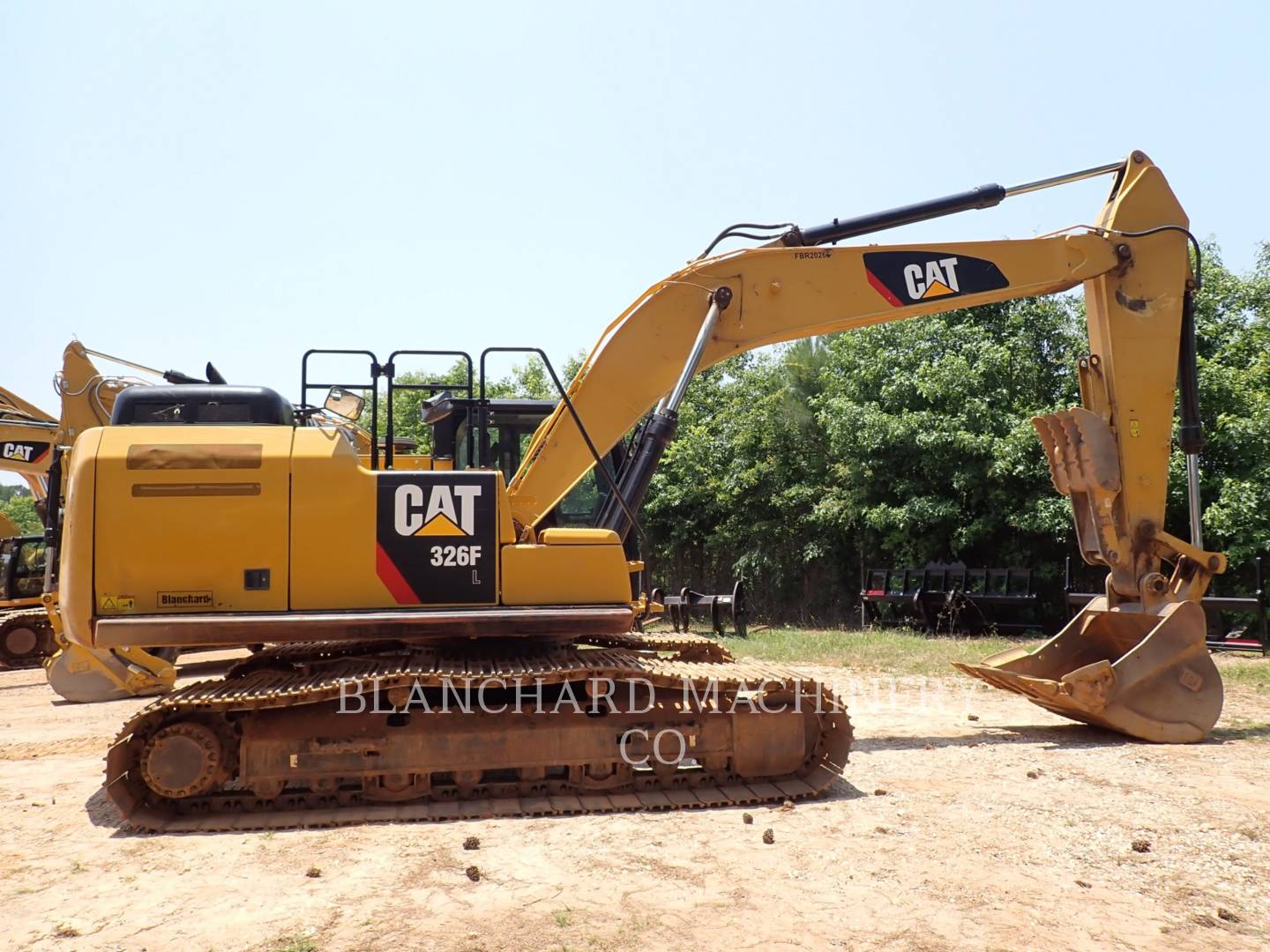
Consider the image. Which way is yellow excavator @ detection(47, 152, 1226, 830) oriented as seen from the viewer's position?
to the viewer's right

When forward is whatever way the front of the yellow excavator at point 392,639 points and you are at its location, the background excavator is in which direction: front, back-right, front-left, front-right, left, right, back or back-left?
back-left

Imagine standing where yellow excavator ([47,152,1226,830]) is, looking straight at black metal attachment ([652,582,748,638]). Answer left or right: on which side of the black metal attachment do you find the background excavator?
left

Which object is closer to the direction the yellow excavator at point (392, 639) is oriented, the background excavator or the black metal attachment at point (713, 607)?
the black metal attachment

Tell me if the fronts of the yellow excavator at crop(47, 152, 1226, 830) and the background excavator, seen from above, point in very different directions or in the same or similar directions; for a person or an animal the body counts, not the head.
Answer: same or similar directions

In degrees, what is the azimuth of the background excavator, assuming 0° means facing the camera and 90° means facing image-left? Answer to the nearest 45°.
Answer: approximately 270°

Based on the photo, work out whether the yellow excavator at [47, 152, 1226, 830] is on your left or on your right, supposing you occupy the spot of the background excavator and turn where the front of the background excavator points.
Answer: on your right

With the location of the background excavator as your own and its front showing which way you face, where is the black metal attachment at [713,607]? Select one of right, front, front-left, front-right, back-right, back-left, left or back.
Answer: front
